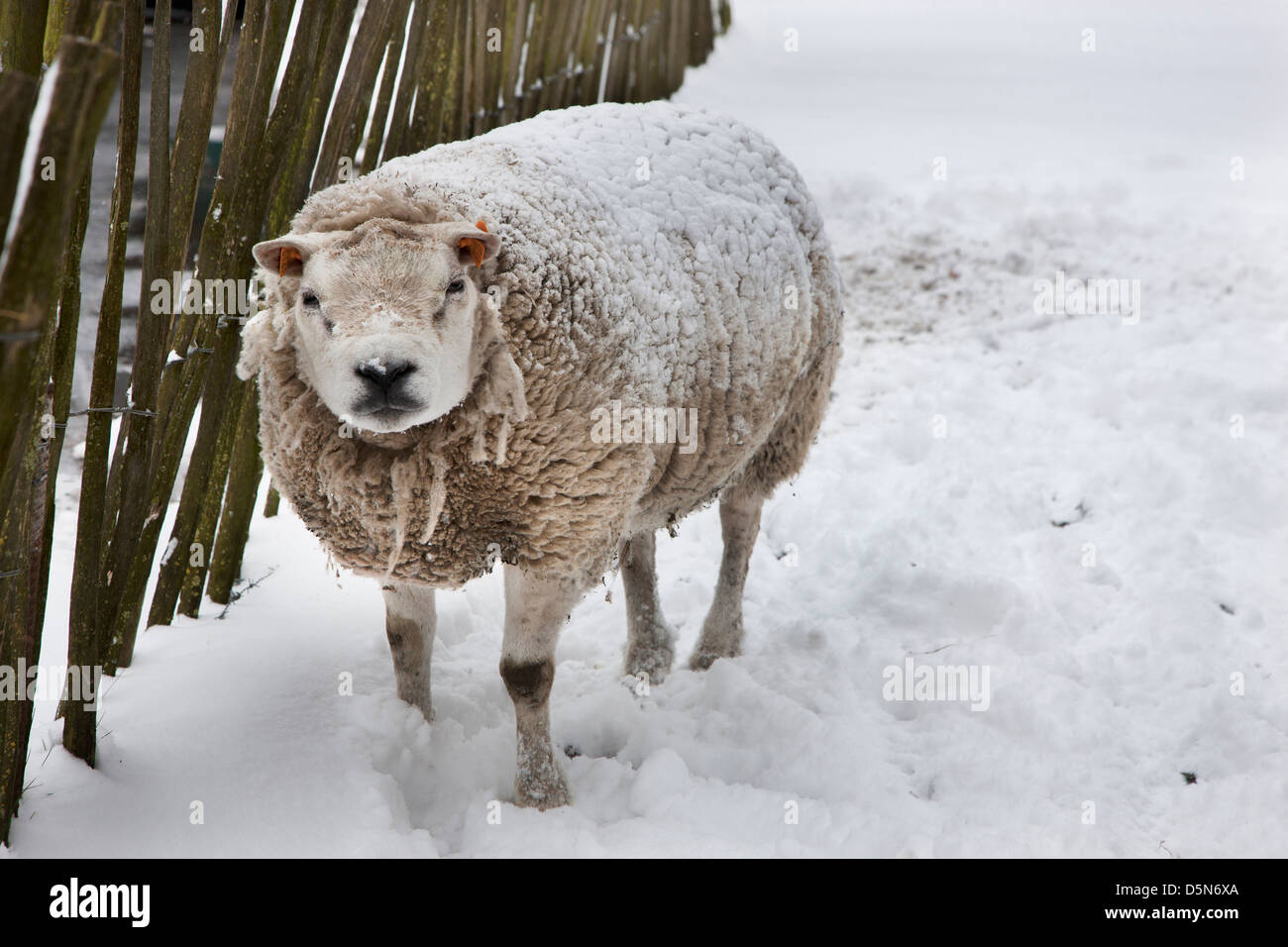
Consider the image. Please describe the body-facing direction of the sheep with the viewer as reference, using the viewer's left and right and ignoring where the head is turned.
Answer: facing the viewer and to the left of the viewer
